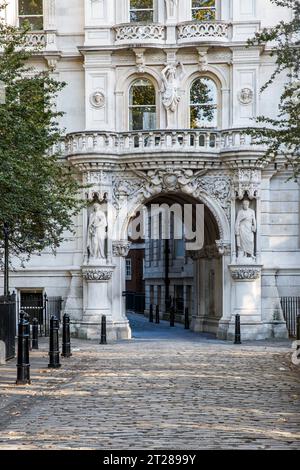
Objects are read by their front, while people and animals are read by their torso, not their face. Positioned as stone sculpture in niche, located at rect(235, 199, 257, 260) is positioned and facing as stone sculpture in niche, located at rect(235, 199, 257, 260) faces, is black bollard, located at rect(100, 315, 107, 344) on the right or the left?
on its right

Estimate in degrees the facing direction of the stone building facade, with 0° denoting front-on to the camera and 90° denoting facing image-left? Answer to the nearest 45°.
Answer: approximately 0°

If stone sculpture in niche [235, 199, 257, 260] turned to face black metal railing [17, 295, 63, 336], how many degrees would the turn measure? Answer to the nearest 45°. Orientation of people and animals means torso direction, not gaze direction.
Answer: approximately 90° to its right

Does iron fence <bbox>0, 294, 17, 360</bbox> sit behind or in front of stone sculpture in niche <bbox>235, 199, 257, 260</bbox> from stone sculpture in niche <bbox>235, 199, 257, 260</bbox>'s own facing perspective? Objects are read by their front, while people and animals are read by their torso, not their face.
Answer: in front

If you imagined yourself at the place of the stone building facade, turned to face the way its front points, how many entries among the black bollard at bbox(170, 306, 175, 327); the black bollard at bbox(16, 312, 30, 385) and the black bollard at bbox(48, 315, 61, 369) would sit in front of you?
2

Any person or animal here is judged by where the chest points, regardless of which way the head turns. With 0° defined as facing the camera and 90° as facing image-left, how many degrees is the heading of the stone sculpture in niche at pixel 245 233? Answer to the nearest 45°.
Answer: approximately 0°

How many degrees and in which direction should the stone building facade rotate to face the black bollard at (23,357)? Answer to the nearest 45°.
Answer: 0° — it already faces it

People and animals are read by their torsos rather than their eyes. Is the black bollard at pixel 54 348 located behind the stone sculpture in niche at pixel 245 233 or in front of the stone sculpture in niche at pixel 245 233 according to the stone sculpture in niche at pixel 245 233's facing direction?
in front

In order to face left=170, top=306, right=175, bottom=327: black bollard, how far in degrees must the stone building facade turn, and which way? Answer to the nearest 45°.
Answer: approximately 180°

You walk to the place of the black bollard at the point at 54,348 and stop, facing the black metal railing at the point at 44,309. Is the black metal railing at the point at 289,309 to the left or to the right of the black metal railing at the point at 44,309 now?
right
